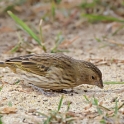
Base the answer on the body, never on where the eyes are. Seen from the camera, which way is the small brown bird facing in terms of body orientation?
to the viewer's right
